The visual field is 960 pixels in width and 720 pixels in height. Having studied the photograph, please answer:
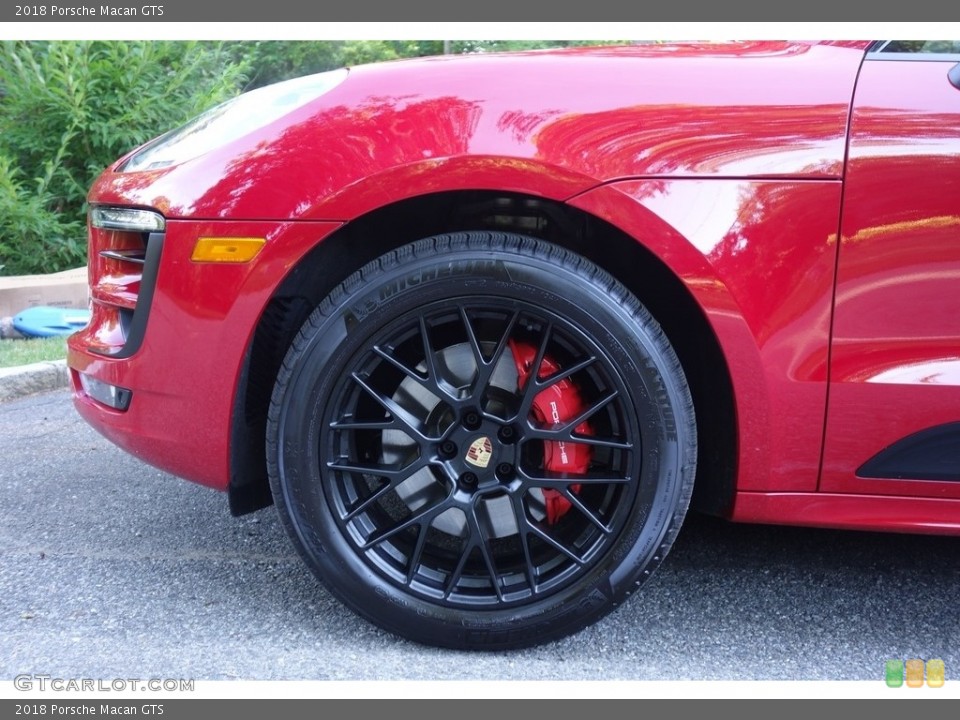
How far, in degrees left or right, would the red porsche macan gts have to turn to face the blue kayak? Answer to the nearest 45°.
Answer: approximately 45° to its right

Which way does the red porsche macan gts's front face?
to the viewer's left
